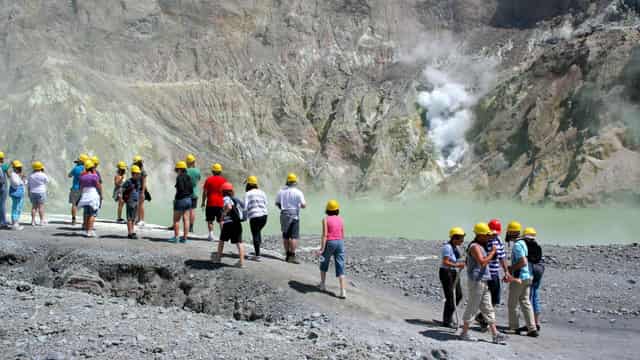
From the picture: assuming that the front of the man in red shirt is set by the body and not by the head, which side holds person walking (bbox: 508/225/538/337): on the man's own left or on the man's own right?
on the man's own right

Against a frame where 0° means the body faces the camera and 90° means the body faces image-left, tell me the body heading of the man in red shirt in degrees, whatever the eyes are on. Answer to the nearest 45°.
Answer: approximately 180°
